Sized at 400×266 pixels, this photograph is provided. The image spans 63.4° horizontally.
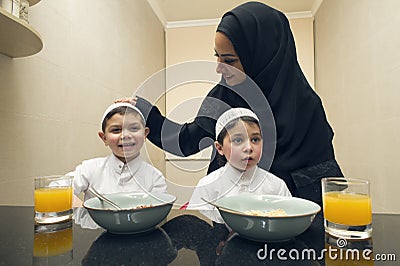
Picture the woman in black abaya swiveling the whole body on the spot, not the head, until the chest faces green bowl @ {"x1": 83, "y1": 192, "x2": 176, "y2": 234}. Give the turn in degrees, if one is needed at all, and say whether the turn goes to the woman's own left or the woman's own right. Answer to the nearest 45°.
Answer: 0° — they already face it

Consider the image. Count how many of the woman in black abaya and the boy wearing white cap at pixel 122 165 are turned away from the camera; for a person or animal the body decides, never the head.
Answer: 0

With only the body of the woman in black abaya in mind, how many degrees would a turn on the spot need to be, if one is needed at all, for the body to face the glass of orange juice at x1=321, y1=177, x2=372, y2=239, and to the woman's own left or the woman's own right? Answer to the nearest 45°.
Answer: approximately 45° to the woman's own left

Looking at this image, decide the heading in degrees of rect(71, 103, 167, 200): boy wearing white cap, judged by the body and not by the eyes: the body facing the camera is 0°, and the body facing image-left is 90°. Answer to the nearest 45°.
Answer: approximately 0°

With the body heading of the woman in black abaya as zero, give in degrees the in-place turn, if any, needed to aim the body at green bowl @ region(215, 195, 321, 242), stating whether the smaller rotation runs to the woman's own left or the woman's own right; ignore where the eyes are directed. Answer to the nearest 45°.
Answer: approximately 45° to the woman's own left

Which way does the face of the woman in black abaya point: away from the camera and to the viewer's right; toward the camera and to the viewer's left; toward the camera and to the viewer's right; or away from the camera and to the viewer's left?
toward the camera and to the viewer's left

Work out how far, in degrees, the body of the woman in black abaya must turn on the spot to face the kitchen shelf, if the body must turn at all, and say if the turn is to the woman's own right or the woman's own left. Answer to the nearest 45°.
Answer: approximately 45° to the woman's own right

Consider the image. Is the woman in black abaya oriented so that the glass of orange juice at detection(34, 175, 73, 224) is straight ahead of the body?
yes
